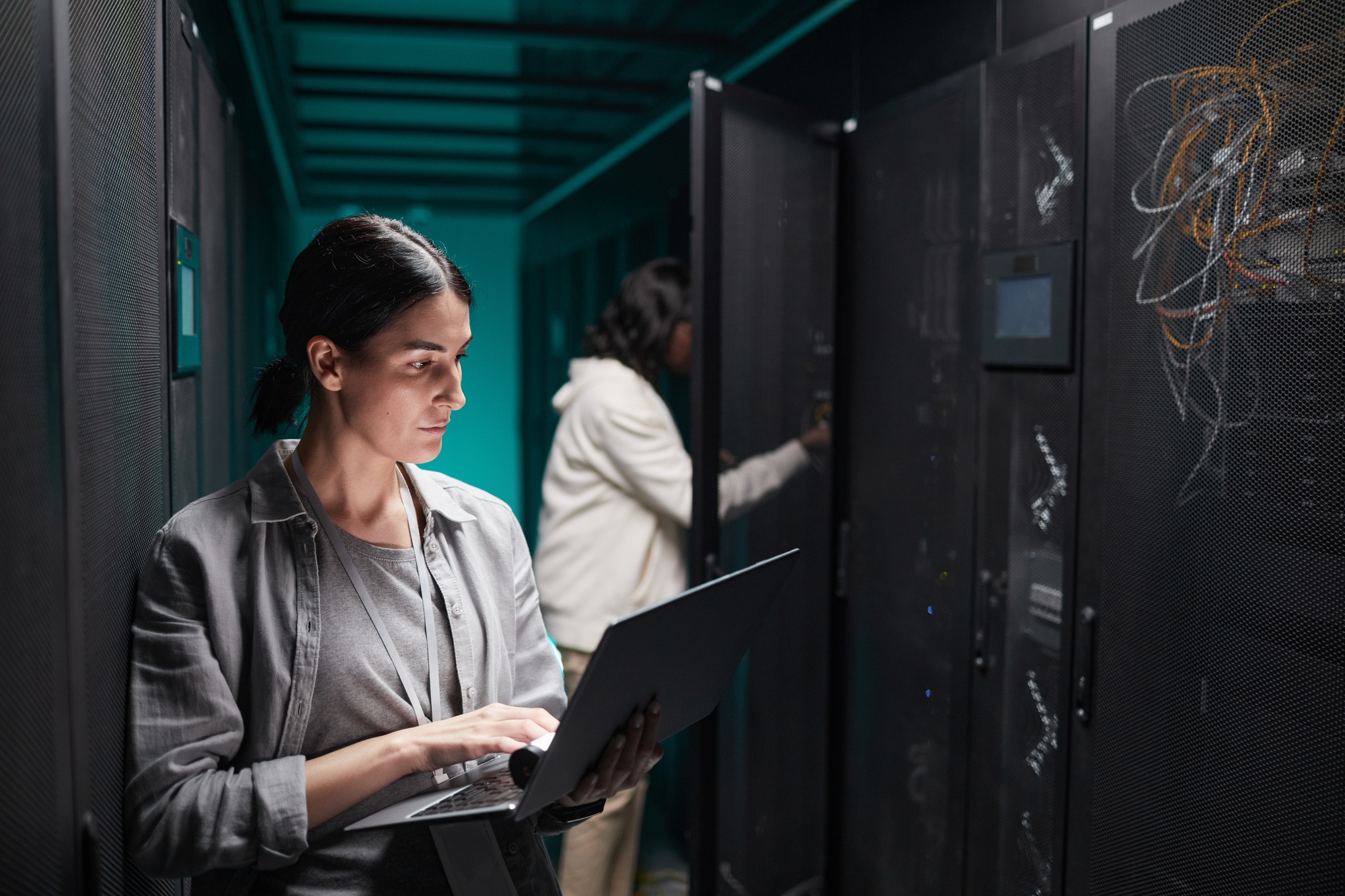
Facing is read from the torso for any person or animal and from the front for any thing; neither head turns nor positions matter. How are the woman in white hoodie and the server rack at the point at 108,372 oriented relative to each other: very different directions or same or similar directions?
same or similar directions

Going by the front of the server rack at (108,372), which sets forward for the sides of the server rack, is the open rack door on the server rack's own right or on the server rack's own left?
on the server rack's own left

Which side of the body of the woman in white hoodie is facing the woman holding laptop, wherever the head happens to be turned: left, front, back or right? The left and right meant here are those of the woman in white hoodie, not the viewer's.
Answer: right

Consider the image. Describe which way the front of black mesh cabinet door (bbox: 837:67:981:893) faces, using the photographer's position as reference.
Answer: facing the viewer and to the left of the viewer

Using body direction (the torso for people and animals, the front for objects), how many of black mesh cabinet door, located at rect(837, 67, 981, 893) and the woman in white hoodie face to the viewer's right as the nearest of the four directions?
1

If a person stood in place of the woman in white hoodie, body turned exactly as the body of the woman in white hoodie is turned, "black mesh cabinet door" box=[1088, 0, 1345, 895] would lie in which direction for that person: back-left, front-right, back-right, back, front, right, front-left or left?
front-right

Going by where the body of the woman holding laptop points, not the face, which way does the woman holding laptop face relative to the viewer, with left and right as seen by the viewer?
facing the viewer and to the right of the viewer

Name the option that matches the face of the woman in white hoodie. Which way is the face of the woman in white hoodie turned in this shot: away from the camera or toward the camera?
away from the camera

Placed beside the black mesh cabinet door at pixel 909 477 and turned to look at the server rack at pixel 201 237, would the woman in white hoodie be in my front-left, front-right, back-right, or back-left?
front-right

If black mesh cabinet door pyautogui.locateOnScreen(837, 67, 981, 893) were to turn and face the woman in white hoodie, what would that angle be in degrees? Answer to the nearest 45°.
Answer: approximately 45° to its right

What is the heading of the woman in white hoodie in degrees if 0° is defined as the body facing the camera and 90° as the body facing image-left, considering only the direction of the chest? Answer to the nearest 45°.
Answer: approximately 270°
